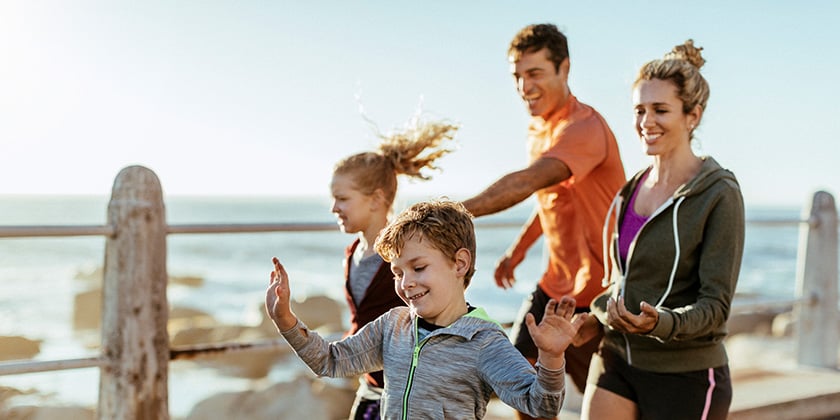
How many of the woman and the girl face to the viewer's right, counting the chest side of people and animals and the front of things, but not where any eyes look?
0

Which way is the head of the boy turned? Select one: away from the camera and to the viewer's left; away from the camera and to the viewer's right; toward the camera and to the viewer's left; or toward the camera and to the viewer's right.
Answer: toward the camera and to the viewer's left

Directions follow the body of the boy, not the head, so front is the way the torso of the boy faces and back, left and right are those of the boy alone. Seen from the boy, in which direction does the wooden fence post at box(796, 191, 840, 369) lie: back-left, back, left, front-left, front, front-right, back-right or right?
back

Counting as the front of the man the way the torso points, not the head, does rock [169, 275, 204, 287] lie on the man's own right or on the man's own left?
on the man's own right

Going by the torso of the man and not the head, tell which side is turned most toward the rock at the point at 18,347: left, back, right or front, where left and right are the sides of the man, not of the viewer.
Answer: right

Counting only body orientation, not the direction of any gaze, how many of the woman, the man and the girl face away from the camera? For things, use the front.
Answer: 0

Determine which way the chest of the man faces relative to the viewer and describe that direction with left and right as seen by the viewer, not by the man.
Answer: facing the viewer and to the left of the viewer

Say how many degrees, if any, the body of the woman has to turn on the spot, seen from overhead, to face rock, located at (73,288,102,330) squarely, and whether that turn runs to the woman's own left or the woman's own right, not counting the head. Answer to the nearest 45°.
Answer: approximately 90° to the woman's own right

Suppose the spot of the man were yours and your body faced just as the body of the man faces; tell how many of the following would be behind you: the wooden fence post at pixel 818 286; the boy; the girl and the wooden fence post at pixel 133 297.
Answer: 1

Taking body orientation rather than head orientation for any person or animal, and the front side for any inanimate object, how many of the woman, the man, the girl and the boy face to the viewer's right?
0

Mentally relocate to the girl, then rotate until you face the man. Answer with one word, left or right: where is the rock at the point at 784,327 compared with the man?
left

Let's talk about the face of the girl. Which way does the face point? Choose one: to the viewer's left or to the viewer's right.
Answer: to the viewer's left

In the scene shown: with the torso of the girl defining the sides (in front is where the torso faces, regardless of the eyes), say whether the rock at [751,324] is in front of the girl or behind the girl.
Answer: behind

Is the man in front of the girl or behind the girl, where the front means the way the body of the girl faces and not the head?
behind

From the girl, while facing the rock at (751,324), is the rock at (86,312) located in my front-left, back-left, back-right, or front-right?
front-left

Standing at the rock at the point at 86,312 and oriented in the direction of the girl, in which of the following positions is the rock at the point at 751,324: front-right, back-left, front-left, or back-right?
front-left
